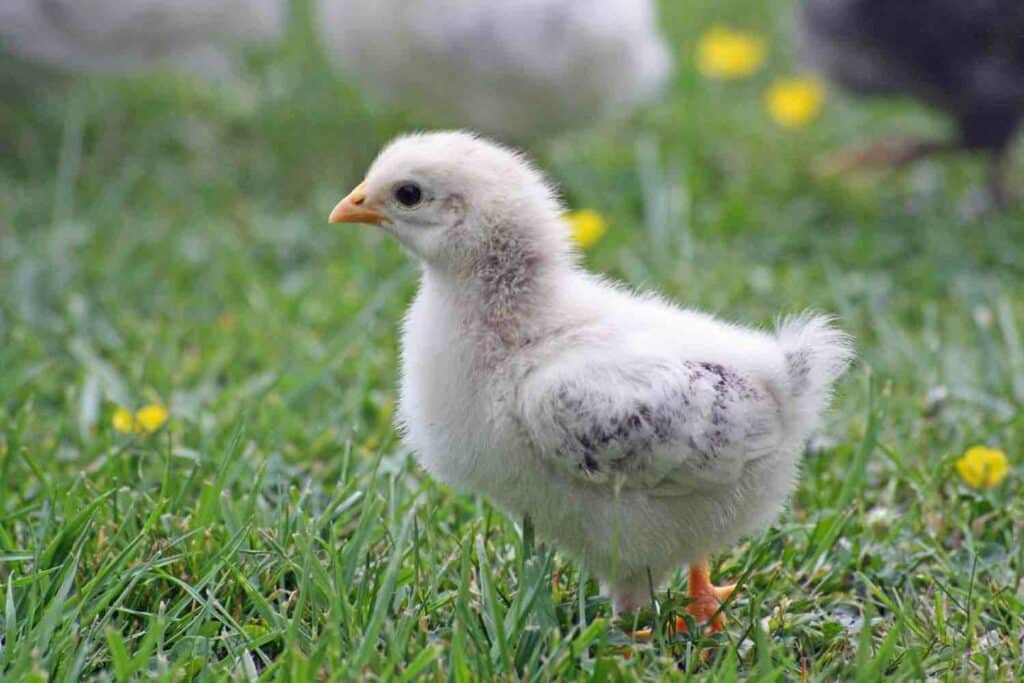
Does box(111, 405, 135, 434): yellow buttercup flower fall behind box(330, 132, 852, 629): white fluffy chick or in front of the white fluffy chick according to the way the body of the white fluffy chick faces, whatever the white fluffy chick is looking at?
in front

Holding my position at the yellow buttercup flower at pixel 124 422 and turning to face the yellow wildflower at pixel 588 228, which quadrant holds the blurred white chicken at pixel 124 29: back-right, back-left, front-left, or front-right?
front-left

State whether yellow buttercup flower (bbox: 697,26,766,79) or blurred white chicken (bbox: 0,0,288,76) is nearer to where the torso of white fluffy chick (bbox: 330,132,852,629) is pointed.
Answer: the blurred white chicken

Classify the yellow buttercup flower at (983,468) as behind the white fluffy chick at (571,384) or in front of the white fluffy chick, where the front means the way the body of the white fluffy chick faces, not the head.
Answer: behind

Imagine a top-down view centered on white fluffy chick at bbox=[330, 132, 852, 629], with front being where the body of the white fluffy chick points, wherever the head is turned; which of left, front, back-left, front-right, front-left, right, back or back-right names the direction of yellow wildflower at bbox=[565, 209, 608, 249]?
right

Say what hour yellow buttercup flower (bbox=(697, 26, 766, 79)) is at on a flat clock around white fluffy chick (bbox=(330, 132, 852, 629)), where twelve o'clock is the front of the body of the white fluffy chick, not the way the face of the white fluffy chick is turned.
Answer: The yellow buttercup flower is roughly at 3 o'clock from the white fluffy chick.

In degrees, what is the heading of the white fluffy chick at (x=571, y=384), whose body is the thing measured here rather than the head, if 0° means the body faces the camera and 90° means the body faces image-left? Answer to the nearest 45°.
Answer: approximately 90°
